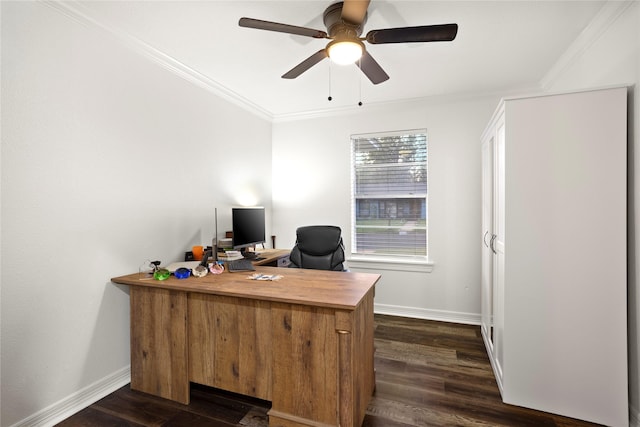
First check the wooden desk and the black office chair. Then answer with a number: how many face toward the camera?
1

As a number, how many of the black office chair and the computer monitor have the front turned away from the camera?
0

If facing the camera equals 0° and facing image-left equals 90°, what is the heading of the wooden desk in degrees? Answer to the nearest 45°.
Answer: approximately 180°

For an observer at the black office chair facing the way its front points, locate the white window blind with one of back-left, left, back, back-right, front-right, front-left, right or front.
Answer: back-left

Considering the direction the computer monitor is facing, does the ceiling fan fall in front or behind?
in front

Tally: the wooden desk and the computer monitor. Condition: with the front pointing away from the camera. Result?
1

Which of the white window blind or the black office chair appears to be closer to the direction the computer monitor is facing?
the black office chair

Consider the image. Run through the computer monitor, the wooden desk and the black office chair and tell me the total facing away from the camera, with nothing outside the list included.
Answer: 1
